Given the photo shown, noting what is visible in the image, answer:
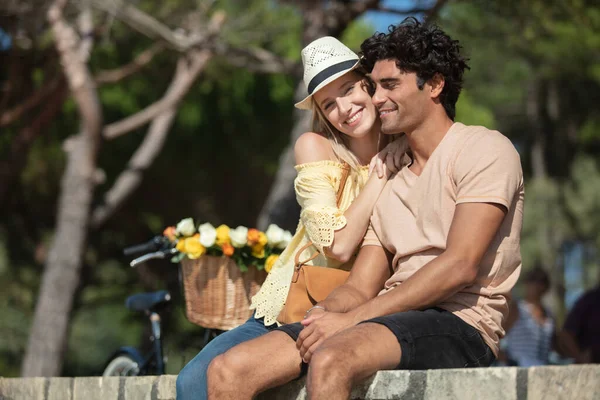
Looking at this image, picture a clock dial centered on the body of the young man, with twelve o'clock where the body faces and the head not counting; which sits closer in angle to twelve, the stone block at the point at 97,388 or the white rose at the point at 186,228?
the stone block

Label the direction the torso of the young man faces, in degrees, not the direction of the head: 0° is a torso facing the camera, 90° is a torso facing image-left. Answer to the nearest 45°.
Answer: approximately 45°

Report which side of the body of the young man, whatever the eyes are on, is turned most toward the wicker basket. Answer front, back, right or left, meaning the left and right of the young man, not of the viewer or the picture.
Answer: right

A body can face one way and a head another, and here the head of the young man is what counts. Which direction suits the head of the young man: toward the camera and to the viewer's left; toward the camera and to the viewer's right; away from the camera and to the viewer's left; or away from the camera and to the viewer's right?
toward the camera and to the viewer's left

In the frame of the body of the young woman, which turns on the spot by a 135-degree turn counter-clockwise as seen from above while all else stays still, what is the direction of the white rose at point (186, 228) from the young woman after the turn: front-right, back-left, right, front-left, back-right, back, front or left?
front-left

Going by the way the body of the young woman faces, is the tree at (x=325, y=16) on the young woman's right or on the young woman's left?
on the young woman's left

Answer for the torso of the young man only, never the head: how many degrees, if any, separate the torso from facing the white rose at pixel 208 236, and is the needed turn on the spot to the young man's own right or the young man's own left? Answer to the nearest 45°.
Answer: approximately 90° to the young man's own right

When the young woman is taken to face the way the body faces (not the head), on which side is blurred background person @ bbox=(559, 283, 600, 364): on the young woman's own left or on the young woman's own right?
on the young woman's own left

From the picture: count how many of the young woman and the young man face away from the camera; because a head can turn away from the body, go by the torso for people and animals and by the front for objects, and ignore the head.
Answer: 0

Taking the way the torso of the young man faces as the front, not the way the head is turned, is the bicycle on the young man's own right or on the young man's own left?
on the young man's own right

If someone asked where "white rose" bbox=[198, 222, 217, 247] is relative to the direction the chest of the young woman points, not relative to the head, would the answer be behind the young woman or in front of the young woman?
behind
